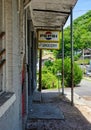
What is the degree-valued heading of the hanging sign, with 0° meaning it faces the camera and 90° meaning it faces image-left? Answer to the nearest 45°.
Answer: approximately 0°

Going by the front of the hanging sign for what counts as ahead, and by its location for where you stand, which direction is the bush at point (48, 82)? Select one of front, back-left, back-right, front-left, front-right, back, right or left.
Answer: back
